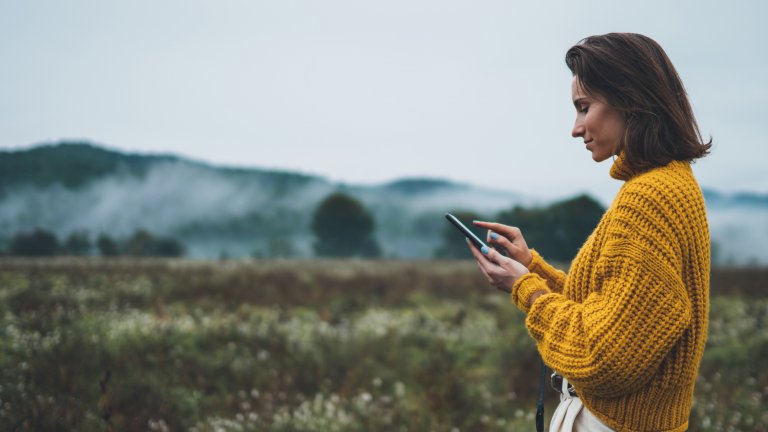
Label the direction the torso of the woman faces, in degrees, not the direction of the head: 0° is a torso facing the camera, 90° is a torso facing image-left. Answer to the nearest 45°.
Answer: approximately 90°
